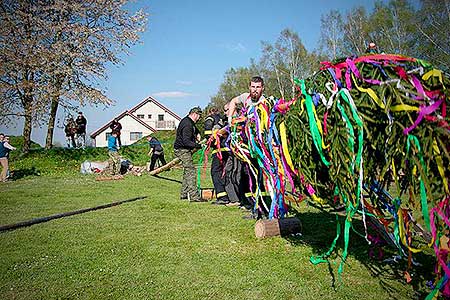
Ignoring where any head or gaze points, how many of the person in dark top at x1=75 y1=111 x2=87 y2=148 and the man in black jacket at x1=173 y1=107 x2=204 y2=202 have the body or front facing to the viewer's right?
1

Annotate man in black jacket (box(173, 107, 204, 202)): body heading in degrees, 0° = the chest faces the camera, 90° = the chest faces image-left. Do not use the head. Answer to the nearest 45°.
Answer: approximately 270°

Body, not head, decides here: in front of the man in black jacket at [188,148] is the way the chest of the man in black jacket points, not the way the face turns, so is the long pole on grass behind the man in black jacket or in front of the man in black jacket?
behind

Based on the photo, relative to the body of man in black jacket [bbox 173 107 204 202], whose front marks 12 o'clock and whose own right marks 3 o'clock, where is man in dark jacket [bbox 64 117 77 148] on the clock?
The man in dark jacket is roughly at 8 o'clock from the man in black jacket.

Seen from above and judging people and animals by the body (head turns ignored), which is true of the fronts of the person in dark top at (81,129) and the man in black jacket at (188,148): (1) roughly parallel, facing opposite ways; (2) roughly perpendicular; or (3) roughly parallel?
roughly perpendicular

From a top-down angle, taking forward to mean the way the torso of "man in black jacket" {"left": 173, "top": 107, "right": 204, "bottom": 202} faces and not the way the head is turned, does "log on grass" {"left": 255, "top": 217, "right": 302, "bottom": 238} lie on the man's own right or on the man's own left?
on the man's own right

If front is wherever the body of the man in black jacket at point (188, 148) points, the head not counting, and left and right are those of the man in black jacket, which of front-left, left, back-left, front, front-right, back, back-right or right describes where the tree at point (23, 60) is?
back-left

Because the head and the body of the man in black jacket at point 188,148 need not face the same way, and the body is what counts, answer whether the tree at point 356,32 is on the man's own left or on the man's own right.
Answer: on the man's own left
